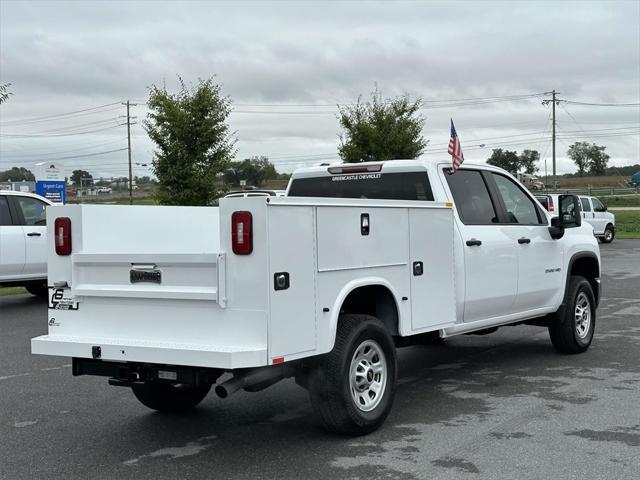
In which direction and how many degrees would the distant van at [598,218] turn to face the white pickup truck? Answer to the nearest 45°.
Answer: approximately 135° to its right

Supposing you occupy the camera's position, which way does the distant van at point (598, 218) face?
facing away from the viewer and to the right of the viewer

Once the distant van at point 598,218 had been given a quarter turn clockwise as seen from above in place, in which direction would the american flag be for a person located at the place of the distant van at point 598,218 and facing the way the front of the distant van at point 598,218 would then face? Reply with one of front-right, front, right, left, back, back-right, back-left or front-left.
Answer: front-right

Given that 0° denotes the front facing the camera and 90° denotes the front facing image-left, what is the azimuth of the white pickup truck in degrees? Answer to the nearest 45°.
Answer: approximately 225°

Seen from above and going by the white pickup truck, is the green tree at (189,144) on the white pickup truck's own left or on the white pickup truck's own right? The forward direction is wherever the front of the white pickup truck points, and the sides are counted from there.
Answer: on the white pickup truck's own left

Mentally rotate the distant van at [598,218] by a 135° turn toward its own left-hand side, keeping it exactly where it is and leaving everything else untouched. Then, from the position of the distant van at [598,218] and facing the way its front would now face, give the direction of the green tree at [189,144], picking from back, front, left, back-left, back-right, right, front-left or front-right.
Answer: front-left

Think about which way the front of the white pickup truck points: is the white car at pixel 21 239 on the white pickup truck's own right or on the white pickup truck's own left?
on the white pickup truck's own left

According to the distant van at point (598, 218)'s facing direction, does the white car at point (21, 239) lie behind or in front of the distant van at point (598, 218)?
behind
